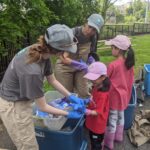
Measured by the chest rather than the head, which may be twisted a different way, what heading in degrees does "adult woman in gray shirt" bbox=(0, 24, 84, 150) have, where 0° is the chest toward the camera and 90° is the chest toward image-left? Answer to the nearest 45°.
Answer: approximately 270°

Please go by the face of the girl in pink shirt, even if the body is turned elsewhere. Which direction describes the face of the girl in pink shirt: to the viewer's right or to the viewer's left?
to the viewer's left

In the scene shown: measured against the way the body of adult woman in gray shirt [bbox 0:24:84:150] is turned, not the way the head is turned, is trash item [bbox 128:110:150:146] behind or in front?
in front

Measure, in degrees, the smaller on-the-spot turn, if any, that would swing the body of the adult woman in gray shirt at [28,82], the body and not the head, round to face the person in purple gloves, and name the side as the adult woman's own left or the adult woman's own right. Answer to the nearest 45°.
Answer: approximately 45° to the adult woman's own left

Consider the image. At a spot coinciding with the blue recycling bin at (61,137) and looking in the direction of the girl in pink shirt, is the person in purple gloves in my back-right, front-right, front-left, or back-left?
front-left

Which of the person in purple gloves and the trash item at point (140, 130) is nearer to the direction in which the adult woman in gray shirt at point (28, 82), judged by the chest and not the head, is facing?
the trash item
